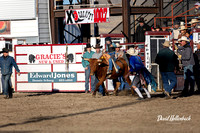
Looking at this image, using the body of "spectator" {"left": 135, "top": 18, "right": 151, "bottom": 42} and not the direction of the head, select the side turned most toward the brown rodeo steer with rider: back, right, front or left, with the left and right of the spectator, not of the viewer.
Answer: front

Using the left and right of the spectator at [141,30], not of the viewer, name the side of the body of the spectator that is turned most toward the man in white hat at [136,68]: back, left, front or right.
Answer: front

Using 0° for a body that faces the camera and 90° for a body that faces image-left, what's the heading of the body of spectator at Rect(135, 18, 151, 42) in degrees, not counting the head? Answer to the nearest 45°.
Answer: approximately 0°

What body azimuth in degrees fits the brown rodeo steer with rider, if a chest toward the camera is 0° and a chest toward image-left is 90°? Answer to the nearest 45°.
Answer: approximately 45°

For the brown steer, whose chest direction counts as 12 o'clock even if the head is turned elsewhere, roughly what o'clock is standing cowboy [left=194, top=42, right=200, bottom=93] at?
The standing cowboy is roughly at 7 o'clock from the brown steer.

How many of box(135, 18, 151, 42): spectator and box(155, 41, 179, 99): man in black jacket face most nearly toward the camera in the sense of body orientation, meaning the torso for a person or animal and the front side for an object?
1
